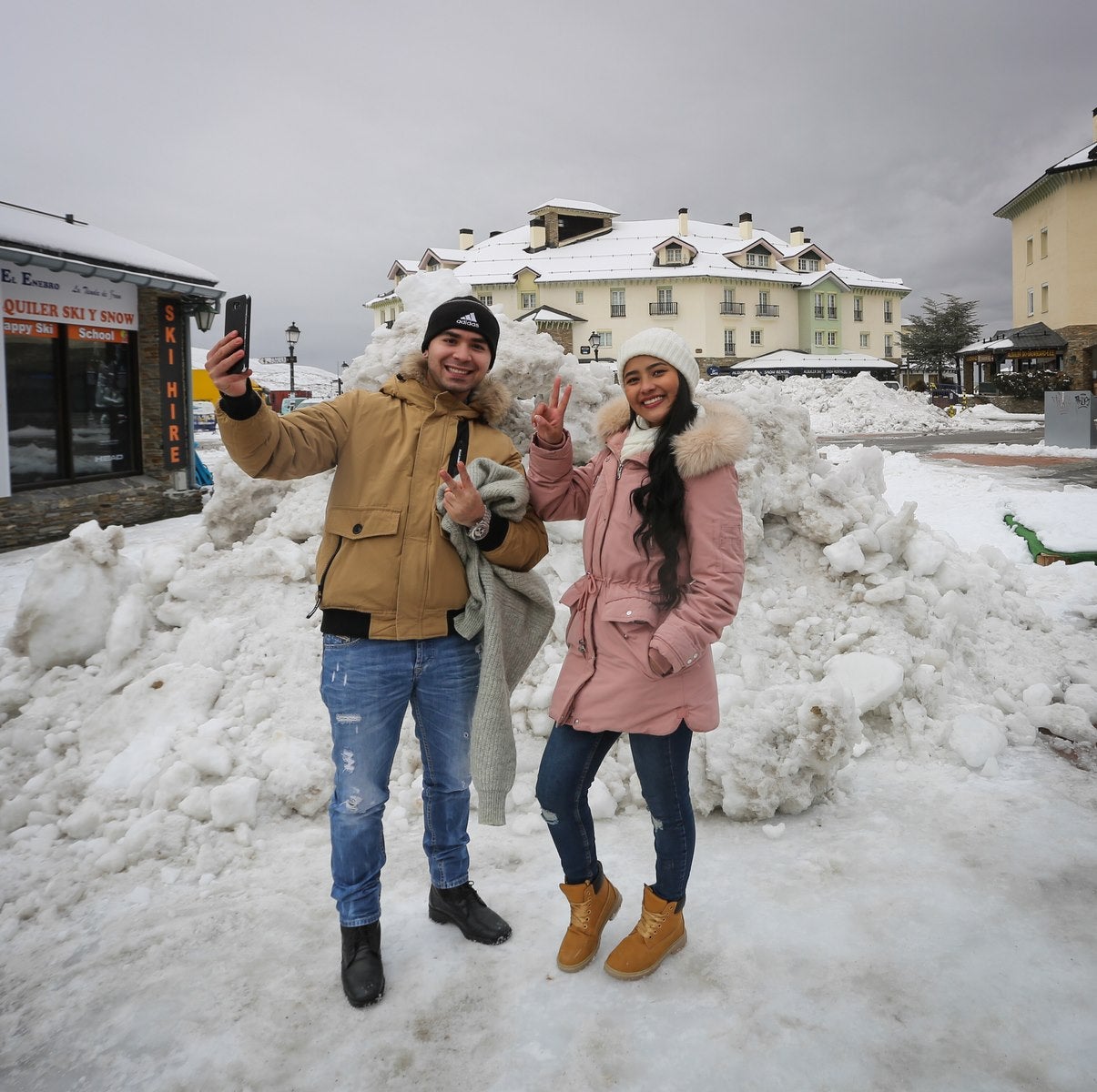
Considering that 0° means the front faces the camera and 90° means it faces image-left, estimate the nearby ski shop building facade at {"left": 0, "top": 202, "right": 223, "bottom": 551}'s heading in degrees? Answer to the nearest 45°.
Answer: approximately 315°

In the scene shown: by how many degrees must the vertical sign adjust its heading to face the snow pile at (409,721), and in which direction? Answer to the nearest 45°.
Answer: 0° — it already faces it

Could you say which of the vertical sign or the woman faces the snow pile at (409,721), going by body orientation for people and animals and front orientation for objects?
the vertical sign

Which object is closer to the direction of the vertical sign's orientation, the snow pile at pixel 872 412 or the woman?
the woman

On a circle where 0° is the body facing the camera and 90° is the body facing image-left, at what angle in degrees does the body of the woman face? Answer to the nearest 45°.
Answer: approximately 45°

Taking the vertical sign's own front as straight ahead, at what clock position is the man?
The man is roughly at 12 o'clock from the vertical sign.

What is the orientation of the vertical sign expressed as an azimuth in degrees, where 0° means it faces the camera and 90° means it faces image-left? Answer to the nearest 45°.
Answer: approximately 0°

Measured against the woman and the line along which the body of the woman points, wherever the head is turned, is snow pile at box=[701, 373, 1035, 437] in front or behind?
behind
